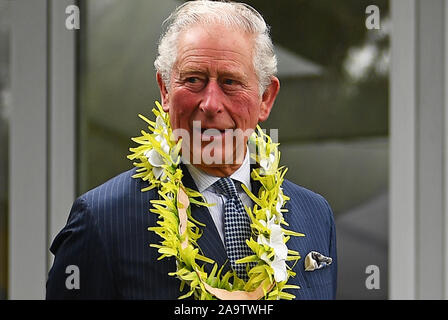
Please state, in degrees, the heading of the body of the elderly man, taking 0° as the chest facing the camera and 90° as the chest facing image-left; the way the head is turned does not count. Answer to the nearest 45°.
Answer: approximately 315°
